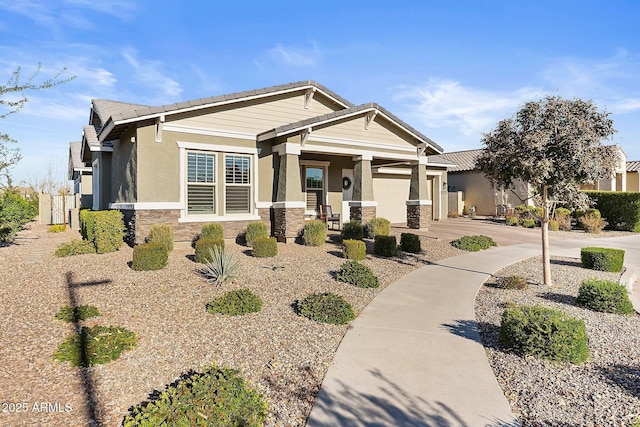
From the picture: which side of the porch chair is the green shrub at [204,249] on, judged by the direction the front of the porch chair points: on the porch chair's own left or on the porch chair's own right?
on the porch chair's own right

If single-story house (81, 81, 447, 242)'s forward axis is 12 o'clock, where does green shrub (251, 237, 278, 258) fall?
The green shrub is roughly at 1 o'clock from the single-story house.

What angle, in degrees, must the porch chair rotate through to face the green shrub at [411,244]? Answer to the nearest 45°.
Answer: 0° — it already faces it

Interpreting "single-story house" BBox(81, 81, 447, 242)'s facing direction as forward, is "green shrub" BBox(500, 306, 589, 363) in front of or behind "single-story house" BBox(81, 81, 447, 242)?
in front

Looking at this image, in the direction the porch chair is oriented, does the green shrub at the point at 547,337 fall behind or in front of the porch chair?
in front

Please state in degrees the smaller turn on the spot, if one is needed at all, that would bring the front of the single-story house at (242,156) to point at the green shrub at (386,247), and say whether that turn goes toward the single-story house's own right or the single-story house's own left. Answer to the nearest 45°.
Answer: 0° — it already faces it

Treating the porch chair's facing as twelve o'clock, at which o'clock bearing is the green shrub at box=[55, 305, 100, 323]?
The green shrub is roughly at 2 o'clock from the porch chair.

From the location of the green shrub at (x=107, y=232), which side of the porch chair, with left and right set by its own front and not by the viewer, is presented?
right

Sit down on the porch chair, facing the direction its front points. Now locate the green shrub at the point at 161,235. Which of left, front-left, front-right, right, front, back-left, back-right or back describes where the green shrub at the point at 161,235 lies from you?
right

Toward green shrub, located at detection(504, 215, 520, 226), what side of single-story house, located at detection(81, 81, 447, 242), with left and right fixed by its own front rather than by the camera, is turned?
left

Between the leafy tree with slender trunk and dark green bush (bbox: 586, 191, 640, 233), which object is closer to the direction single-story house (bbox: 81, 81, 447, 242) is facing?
the leafy tree with slender trunk

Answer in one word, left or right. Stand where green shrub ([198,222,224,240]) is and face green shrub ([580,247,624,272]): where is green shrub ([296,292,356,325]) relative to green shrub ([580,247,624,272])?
right

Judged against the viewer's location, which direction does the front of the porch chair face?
facing the viewer and to the right of the viewer

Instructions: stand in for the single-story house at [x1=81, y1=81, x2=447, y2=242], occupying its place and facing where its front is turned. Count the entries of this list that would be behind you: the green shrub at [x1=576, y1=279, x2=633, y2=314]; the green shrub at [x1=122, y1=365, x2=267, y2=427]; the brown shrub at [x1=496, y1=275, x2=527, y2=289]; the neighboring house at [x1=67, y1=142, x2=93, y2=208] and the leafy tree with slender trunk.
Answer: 1

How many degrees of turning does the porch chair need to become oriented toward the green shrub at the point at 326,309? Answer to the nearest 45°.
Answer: approximately 45° to its right
